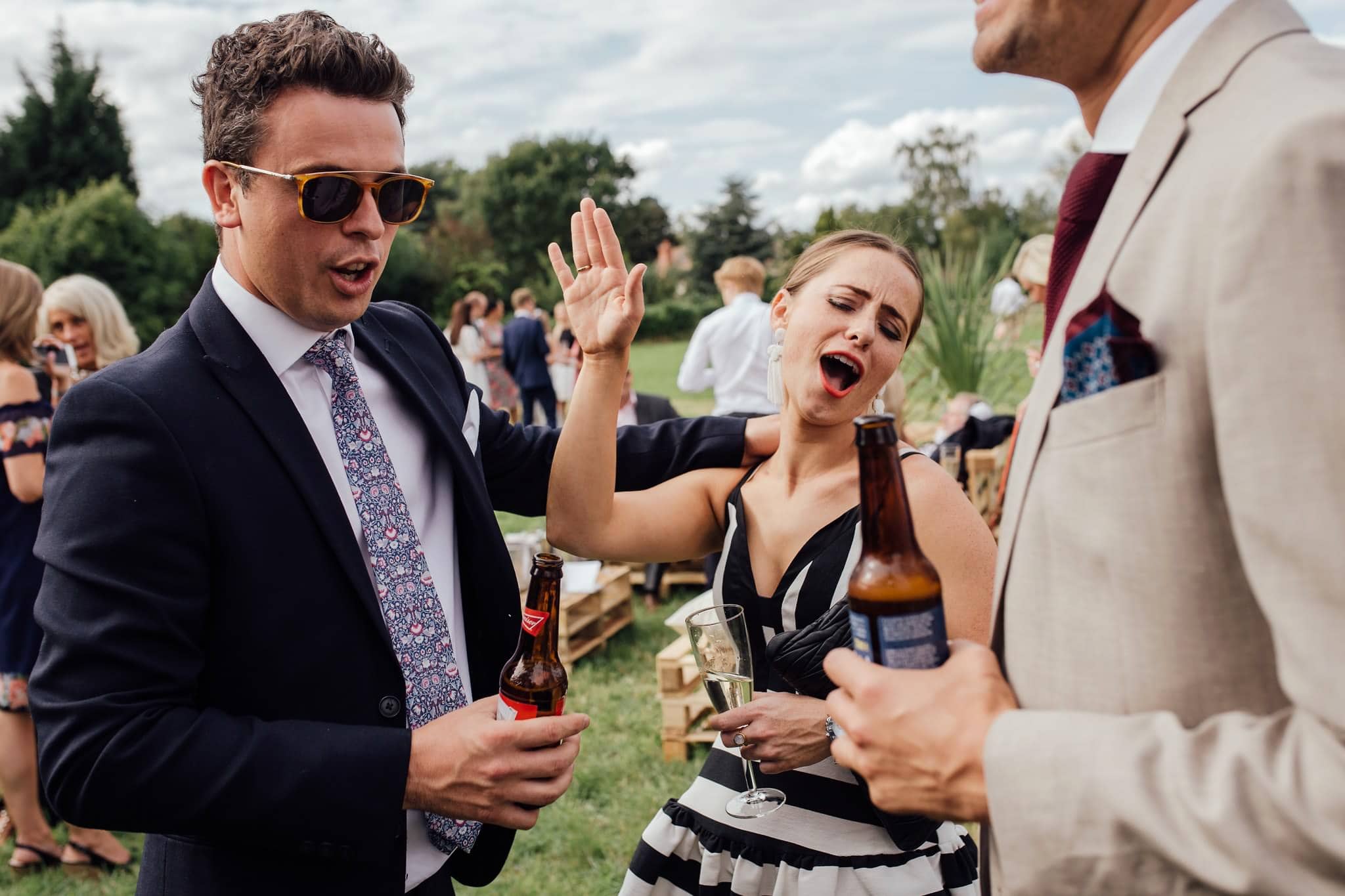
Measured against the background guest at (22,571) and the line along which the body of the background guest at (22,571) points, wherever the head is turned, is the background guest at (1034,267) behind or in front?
in front

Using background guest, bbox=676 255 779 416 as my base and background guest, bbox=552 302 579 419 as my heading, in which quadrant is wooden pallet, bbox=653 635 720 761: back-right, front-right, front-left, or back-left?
back-left

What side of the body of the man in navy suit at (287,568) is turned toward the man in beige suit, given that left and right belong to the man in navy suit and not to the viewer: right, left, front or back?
front

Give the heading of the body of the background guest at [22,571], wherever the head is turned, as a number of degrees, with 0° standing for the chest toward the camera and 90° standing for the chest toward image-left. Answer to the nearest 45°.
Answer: approximately 270°

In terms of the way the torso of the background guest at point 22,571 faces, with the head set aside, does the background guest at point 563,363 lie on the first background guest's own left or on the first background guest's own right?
on the first background guest's own left

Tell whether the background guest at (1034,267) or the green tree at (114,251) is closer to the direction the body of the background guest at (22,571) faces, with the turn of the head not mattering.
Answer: the background guest
